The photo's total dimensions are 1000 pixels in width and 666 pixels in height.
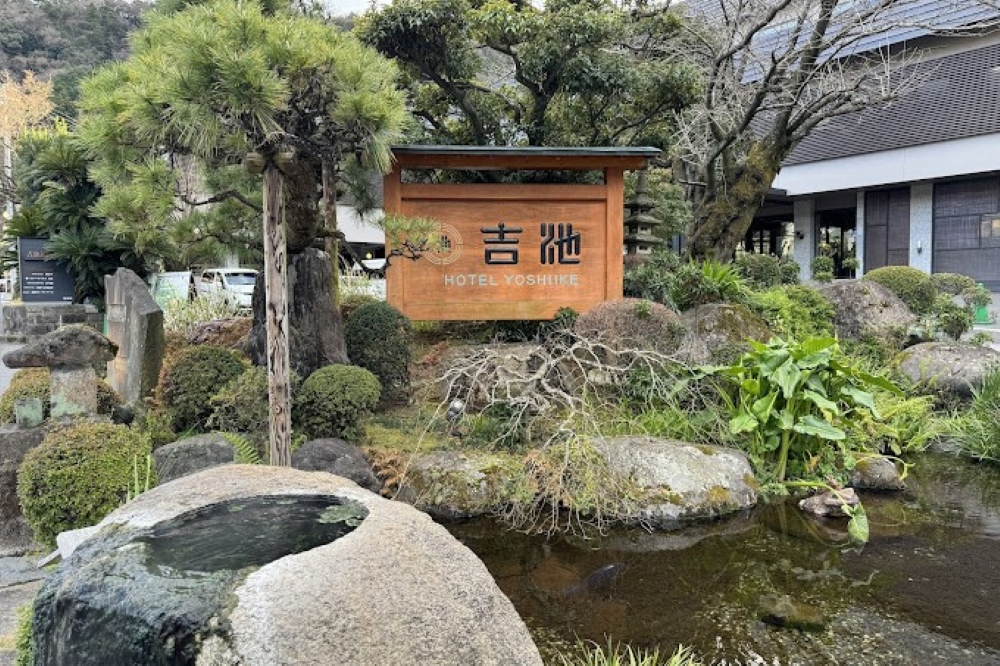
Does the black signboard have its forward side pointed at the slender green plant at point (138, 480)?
yes

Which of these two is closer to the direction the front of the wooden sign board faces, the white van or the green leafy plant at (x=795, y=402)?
the green leafy plant

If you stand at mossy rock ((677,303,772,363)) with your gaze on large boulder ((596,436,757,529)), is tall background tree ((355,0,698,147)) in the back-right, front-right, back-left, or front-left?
back-right

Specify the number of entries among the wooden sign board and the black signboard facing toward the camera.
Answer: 2

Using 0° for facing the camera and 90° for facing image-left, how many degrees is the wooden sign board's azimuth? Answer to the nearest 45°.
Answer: approximately 0°

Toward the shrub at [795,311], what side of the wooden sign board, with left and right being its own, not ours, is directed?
left

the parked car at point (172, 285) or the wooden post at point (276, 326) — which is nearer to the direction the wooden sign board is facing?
the wooden post

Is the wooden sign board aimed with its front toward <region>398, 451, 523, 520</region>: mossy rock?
yes

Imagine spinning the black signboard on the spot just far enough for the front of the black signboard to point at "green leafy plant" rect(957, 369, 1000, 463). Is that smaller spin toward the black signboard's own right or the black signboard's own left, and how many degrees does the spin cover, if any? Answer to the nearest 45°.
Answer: approximately 45° to the black signboard's own left

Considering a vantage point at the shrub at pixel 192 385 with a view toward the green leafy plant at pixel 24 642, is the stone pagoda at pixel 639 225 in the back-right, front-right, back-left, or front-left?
back-left

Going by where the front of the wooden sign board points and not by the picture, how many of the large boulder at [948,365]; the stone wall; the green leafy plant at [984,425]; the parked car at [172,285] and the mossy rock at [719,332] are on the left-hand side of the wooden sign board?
3

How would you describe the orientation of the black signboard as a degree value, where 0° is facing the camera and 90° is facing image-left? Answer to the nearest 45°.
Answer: approximately 0°
